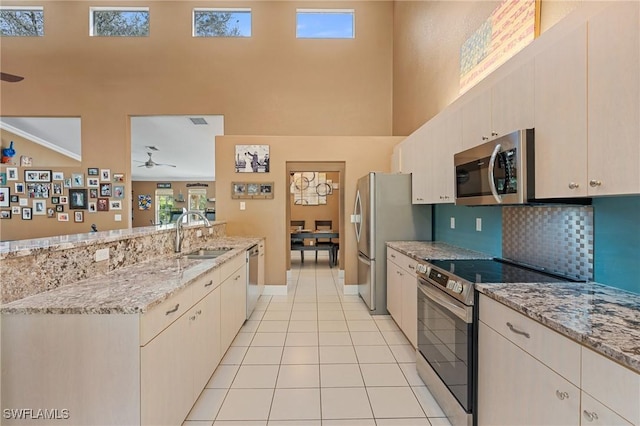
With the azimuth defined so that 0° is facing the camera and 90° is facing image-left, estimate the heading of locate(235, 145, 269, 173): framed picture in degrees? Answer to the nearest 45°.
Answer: approximately 0°

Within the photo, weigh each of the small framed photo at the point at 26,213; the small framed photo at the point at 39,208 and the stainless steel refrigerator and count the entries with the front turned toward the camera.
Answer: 2

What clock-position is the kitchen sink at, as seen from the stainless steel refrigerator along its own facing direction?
The kitchen sink is roughly at 11 o'clock from the stainless steel refrigerator.

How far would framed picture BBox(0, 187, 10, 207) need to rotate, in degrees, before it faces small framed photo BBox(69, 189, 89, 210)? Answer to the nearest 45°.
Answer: approximately 45° to its left

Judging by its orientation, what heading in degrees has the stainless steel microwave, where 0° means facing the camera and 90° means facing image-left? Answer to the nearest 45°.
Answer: approximately 45°

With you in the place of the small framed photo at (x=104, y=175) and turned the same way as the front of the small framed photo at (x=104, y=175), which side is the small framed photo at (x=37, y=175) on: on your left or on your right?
on your right

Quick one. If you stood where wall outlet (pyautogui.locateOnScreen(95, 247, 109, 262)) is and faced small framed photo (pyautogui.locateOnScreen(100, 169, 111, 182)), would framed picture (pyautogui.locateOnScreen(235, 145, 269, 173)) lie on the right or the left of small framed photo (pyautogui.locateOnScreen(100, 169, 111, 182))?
right
